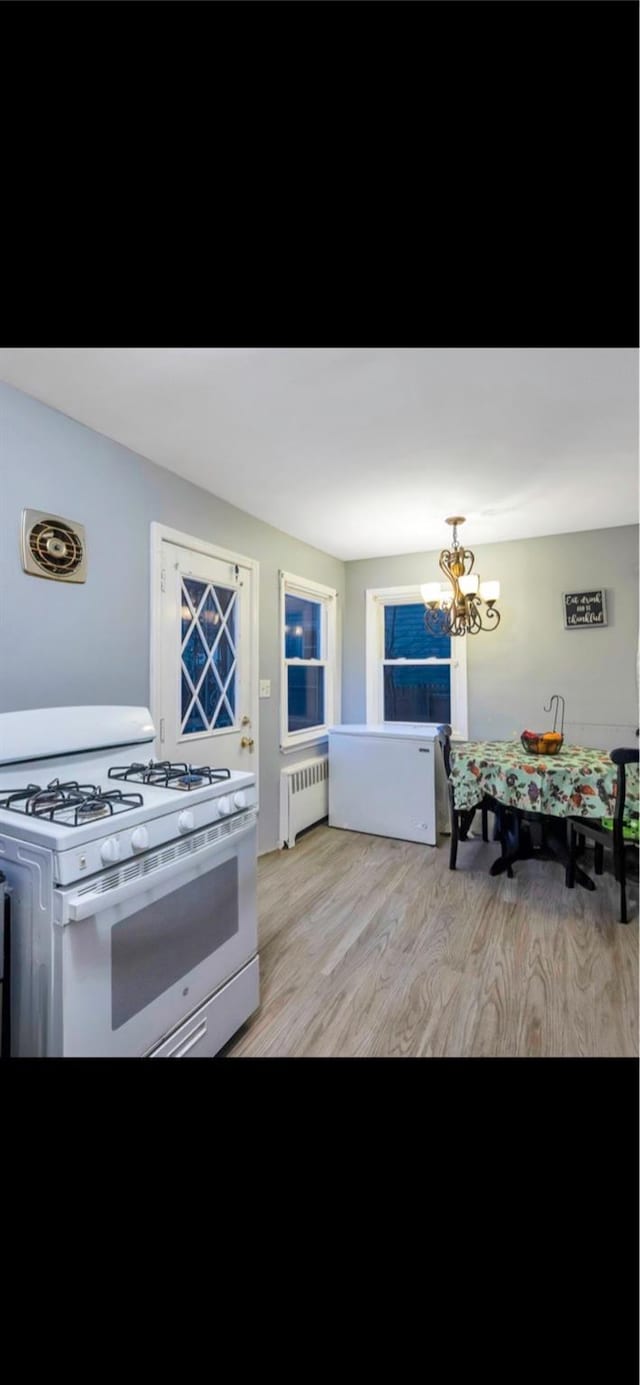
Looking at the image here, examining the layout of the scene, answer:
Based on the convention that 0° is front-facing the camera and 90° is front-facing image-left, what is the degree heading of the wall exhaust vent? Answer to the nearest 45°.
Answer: approximately 315°

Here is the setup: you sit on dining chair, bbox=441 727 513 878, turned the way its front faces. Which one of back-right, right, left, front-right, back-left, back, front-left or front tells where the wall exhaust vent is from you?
back-right

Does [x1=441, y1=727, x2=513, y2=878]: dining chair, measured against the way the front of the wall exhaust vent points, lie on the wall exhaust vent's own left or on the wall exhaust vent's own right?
on the wall exhaust vent's own left

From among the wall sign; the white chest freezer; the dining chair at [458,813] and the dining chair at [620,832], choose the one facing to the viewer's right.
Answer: the dining chair at [458,813]

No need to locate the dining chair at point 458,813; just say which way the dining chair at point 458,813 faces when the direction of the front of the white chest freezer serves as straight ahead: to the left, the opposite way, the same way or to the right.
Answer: to the left

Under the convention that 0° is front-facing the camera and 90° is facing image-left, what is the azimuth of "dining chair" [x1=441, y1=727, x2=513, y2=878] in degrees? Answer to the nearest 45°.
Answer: approximately 270°

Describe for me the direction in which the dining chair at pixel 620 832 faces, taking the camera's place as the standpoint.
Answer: facing away from the viewer and to the left of the viewer

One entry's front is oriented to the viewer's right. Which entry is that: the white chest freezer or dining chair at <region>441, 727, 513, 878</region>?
the dining chair

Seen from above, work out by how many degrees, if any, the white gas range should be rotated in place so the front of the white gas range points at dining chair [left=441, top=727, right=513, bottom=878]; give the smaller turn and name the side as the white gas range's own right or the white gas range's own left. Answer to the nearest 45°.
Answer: approximately 90° to the white gas range's own left
